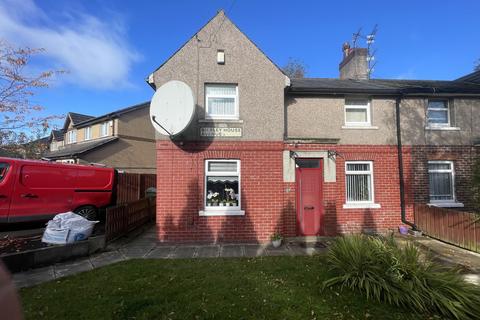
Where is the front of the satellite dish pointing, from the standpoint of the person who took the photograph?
facing the viewer and to the left of the viewer

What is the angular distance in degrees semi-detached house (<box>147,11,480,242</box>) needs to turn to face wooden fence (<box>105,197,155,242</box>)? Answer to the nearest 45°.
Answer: approximately 90° to its right

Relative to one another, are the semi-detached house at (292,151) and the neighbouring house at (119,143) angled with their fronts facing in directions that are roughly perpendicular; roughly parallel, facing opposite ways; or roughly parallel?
roughly parallel

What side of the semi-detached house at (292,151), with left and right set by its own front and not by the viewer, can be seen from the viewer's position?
front

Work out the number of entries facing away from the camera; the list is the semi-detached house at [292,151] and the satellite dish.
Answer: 0

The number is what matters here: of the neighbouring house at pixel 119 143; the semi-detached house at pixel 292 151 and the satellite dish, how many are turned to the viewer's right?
0

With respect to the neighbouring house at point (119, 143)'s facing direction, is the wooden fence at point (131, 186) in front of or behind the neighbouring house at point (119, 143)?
in front

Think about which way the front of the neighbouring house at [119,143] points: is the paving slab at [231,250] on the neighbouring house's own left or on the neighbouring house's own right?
on the neighbouring house's own left

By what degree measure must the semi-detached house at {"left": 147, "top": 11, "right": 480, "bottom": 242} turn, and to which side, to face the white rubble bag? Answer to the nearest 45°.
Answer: approximately 45° to its right
